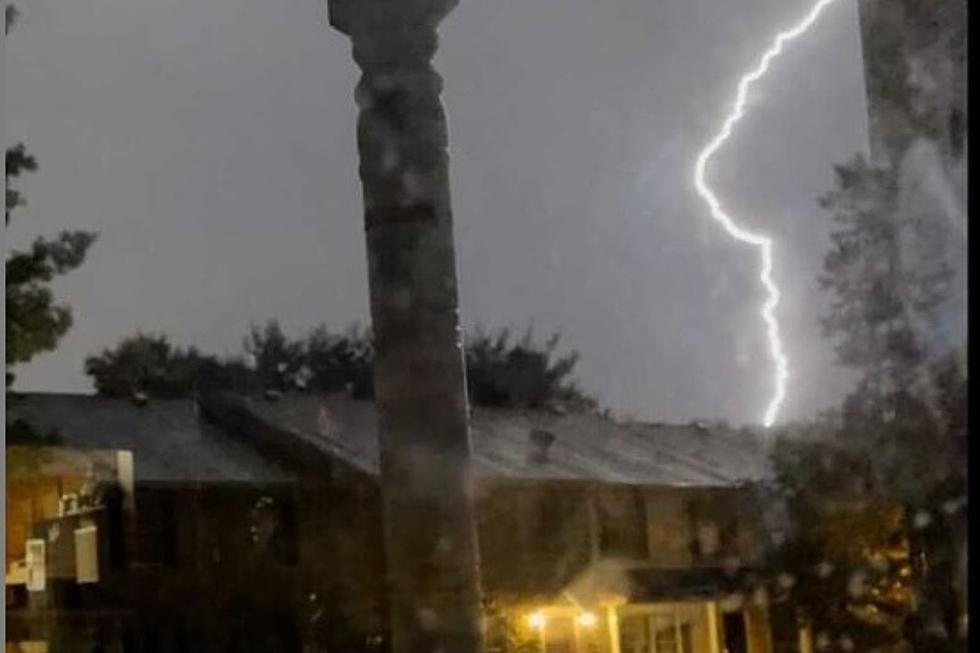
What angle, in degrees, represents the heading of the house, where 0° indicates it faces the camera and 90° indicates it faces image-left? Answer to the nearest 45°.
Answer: approximately 0°
